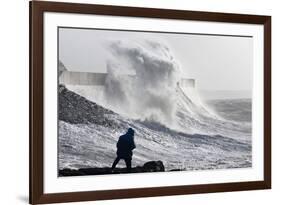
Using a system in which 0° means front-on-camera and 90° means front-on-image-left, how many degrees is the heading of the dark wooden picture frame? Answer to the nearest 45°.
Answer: approximately 315°
